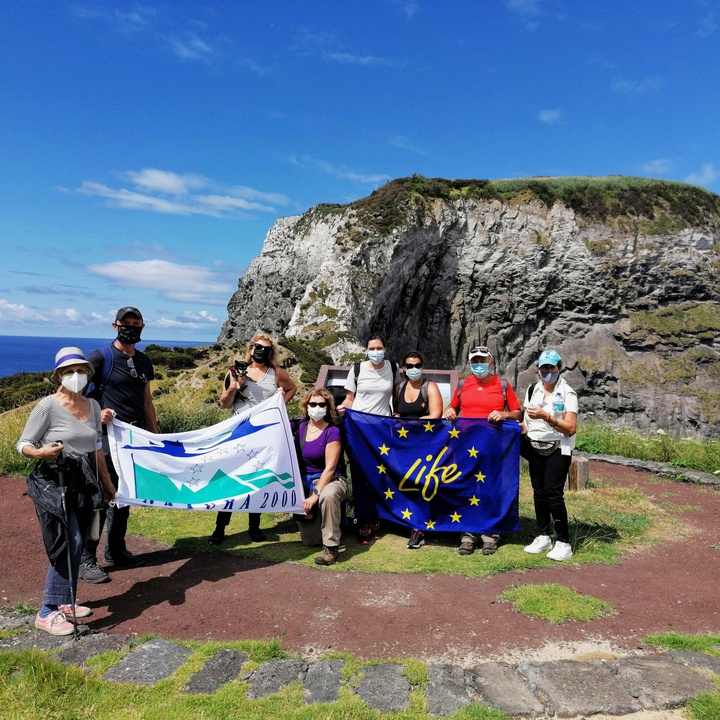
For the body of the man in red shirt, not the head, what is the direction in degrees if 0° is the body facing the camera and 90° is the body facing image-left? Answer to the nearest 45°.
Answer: approximately 0°

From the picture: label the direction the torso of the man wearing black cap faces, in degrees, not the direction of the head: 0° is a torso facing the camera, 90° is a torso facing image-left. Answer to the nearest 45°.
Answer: approximately 315°

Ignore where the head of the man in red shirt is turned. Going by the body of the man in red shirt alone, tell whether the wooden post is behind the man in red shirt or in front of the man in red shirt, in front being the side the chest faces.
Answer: behind

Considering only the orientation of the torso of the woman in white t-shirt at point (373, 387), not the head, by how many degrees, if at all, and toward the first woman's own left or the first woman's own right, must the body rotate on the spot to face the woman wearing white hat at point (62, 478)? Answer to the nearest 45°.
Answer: approximately 45° to the first woman's own right

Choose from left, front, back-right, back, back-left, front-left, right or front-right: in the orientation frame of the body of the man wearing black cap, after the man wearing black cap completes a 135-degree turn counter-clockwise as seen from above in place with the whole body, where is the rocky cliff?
front-right

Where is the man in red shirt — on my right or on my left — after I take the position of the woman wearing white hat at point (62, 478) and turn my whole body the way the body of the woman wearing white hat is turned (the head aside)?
on my left

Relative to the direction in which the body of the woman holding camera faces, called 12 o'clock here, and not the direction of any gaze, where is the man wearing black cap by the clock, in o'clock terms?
The man wearing black cap is roughly at 2 o'clock from the woman holding camera.

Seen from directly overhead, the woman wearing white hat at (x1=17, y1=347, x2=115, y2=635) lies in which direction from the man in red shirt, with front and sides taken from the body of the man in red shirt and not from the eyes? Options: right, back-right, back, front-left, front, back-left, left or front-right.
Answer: front-right
